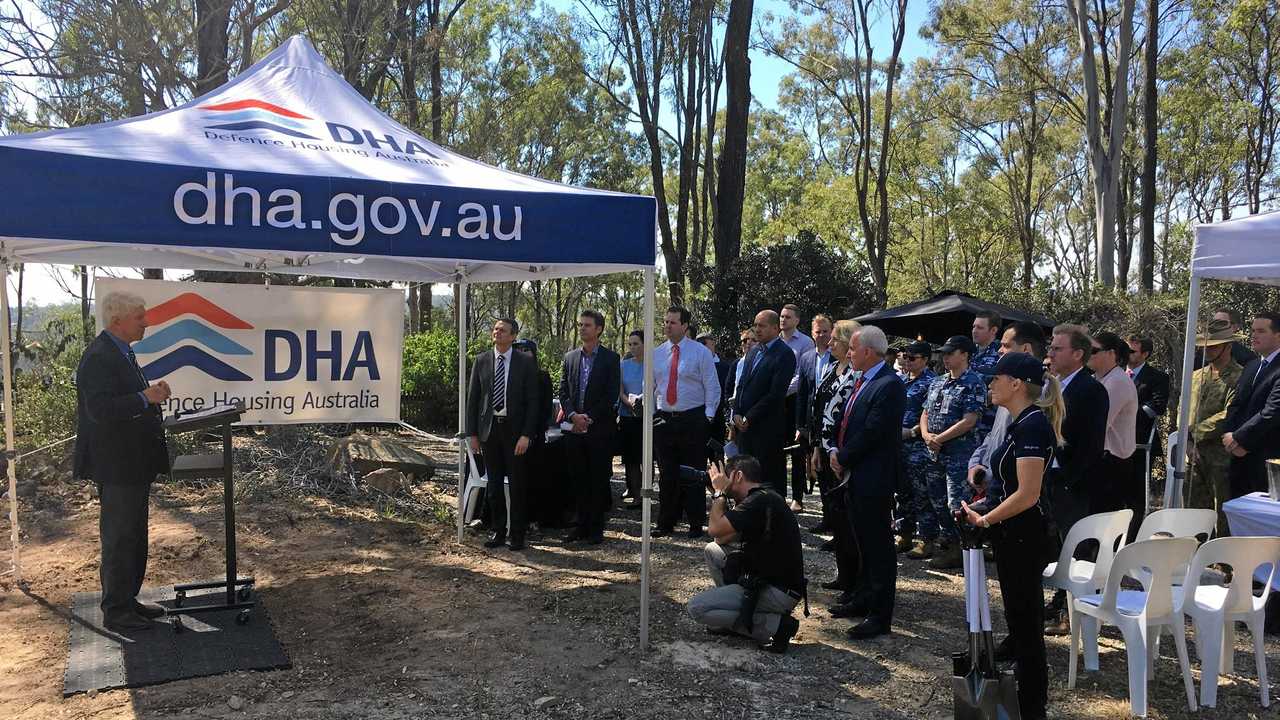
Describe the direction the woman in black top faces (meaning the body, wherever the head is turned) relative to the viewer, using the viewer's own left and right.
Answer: facing to the left of the viewer

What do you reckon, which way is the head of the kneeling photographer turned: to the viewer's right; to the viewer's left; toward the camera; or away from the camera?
to the viewer's left

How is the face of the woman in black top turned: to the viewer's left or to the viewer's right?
to the viewer's left

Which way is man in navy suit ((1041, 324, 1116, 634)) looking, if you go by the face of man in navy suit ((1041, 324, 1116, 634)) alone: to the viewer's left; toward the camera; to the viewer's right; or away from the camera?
to the viewer's left

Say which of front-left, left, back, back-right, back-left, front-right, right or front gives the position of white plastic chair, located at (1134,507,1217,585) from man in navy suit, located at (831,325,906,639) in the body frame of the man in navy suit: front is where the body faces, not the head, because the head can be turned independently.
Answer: back

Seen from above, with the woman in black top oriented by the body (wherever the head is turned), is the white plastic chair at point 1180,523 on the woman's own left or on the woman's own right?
on the woman's own right

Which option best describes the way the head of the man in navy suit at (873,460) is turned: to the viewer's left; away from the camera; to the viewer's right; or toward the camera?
to the viewer's left

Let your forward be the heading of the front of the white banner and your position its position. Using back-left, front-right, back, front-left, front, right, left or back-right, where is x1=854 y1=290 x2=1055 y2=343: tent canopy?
left

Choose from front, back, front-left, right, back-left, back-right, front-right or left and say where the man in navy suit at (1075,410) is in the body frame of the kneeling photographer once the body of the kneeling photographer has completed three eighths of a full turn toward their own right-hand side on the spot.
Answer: front-right

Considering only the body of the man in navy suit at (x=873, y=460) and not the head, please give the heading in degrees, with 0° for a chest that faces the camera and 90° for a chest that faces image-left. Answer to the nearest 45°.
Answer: approximately 90°

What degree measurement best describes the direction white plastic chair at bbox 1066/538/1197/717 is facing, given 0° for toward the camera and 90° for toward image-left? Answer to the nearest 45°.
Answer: approximately 135°
